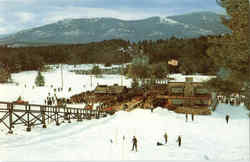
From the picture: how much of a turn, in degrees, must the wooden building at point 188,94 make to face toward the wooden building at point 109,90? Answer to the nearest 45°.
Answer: approximately 135° to its right

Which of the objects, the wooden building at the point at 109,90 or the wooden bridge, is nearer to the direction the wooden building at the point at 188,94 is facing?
the wooden bridge

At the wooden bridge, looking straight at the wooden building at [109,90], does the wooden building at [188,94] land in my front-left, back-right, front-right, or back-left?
front-right

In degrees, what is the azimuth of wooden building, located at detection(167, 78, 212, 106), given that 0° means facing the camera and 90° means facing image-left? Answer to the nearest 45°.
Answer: approximately 0°

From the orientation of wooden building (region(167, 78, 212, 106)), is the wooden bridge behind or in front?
in front
